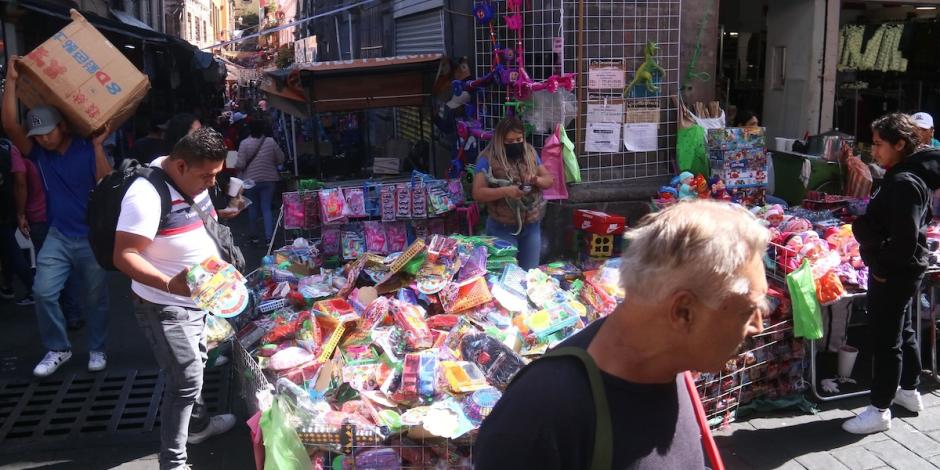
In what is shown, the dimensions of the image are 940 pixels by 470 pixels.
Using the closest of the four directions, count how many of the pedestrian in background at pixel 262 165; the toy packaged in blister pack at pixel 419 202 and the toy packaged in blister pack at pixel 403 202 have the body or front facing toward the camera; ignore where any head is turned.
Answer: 2

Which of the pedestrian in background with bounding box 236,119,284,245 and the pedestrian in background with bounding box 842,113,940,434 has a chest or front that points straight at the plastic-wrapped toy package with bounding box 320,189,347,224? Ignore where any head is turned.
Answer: the pedestrian in background with bounding box 842,113,940,434

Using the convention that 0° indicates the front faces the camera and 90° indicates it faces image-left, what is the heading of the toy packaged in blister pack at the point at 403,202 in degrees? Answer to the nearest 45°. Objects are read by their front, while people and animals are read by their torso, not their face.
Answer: approximately 0°

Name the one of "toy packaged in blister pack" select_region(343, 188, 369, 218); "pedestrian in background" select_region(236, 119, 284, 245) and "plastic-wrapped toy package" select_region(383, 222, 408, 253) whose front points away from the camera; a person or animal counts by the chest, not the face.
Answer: the pedestrian in background

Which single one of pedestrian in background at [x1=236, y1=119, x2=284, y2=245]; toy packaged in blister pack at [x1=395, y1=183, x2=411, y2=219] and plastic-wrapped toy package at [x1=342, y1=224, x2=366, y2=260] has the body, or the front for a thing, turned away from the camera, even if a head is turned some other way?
the pedestrian in background

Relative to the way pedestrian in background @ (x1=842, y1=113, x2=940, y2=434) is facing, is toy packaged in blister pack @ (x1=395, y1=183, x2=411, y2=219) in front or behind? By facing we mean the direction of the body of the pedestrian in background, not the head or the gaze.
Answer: in front

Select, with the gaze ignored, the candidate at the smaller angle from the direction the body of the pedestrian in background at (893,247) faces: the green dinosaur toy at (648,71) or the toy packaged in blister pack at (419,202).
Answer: the toy packaged in blister pack

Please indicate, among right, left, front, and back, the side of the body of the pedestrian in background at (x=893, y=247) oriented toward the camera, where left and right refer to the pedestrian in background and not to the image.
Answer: left

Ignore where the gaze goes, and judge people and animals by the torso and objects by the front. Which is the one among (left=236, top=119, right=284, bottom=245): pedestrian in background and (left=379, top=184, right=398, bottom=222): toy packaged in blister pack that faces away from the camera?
the pedestrian in background

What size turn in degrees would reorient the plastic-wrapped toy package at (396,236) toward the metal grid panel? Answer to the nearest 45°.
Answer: approximately 90° to its left

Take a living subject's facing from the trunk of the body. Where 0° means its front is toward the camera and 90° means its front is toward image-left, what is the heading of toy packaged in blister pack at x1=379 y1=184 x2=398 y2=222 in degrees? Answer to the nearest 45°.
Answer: approximately 0°

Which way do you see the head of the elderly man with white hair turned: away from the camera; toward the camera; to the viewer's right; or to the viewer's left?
to the viewer's right

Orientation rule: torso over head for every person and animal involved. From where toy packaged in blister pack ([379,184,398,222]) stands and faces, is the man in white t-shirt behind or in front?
in front
